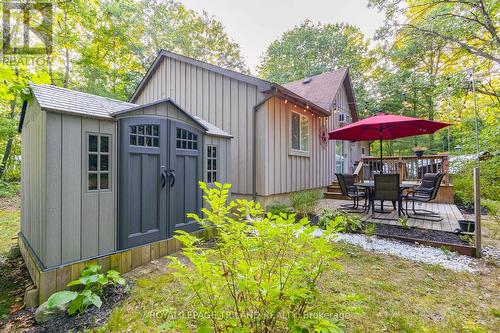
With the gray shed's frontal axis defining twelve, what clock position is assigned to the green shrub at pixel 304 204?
The green shrub is roughly at 10 o'clock from the gray shed.

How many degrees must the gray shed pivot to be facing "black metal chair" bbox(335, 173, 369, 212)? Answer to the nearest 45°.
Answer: approximately 45° to its left

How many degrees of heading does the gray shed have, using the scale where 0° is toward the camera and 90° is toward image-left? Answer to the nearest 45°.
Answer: approximately 315°

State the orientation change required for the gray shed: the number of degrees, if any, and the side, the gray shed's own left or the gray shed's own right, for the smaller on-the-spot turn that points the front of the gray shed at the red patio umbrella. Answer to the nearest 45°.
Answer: approximately 45° to the gray shed's own left
